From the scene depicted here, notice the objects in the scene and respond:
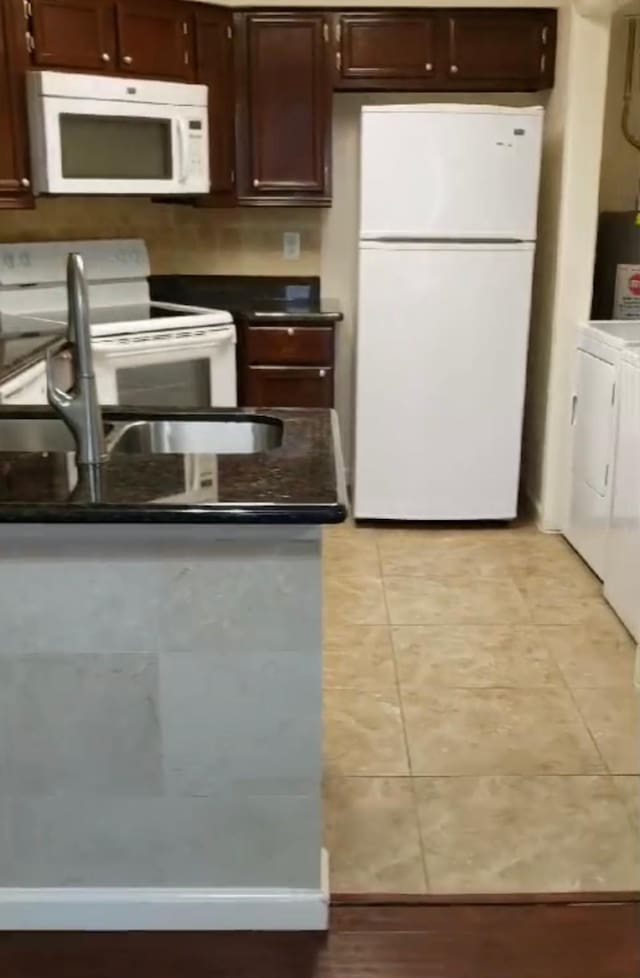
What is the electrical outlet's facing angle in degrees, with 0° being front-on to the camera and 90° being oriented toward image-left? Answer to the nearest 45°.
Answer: approximately 0°

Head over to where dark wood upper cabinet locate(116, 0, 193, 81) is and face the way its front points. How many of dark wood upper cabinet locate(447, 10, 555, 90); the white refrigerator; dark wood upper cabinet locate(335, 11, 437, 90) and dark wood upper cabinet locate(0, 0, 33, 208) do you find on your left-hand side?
3

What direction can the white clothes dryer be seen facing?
to the viewer's left

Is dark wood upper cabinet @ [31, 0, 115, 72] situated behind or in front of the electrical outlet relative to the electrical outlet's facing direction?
in front

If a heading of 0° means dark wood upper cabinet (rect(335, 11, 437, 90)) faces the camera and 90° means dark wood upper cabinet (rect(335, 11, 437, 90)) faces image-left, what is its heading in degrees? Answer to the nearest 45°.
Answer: approximately 0°
